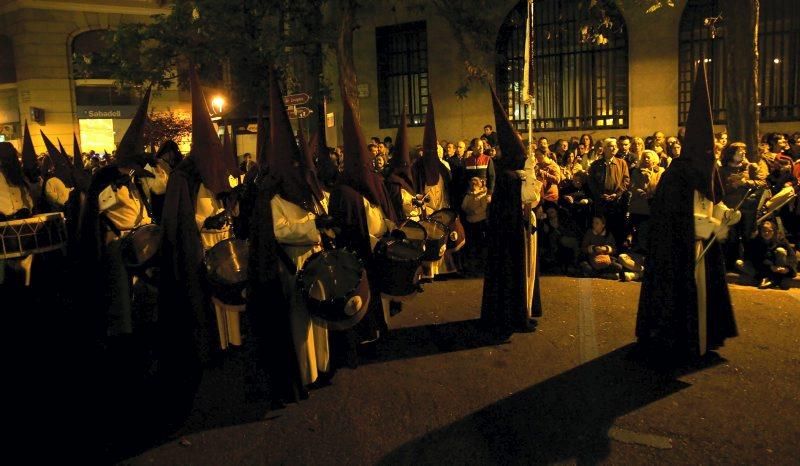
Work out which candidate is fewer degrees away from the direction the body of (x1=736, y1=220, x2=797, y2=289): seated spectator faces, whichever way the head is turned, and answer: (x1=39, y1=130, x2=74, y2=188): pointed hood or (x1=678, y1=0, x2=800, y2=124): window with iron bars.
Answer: the pointed hood

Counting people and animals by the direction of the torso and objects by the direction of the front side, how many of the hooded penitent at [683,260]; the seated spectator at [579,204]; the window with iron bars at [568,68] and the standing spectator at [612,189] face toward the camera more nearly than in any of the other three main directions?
3

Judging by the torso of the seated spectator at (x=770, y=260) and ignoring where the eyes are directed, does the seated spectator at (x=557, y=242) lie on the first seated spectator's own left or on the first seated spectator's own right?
on the first seated spectator's own right

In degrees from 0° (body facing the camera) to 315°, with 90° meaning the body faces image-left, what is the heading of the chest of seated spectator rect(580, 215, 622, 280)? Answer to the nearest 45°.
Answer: approximately 0°

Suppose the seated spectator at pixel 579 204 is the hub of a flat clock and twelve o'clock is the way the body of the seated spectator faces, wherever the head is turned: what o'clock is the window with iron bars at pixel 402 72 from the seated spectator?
The window with iron bars is roughly at 5 o'clock from the seated spectator.

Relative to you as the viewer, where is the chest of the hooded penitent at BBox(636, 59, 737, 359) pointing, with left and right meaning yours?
facing to the right of the viewer

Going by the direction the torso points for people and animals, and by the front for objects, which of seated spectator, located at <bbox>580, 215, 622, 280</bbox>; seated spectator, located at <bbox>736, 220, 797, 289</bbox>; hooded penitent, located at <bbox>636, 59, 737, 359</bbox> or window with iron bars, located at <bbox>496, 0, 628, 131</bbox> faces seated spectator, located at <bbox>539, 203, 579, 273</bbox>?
the window with iron bars

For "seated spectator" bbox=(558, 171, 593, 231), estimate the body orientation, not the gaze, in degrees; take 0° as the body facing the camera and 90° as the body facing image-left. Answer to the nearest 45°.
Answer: approximately 0°

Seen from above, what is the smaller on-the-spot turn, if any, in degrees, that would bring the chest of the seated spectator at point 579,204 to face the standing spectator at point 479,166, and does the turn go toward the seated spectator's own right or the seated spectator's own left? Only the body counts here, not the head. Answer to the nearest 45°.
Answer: approximately 90° to the seated spectator's own right

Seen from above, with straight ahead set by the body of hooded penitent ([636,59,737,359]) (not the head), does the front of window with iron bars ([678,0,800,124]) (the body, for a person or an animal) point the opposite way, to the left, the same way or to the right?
to the right

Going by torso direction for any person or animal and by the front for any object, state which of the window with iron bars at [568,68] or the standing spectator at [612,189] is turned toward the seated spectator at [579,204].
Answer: the window with iron bars

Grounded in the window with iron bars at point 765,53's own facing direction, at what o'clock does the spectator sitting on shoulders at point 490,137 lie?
The spectator sitting on shoulders is roughly at 2 o'clock from the window with iron bars.
